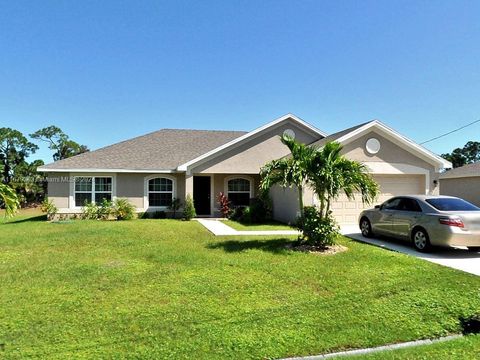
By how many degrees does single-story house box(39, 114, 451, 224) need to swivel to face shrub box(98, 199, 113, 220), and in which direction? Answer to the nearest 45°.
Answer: approximately 90° to its right

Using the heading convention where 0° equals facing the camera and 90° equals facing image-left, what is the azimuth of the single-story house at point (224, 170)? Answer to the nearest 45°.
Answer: approximately 0°

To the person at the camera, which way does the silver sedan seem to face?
facing away from the viewer and to the left of the viewer

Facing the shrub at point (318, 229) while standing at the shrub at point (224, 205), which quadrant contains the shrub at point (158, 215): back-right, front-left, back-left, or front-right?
back-right

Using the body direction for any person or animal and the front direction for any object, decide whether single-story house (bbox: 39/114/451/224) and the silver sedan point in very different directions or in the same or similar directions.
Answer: very different directions

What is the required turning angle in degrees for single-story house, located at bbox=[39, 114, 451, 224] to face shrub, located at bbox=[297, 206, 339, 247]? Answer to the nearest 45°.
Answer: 0° — it already faces it

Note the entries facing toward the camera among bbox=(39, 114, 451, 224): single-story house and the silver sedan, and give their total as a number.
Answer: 1

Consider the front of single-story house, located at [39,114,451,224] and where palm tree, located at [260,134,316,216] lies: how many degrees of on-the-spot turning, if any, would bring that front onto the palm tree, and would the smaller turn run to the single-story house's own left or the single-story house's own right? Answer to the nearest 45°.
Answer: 0° — it already faces it

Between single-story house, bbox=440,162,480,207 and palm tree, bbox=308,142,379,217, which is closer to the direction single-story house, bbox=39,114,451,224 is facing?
the palm tree

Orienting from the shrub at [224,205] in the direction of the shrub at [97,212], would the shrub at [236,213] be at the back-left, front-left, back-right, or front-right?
back-left
